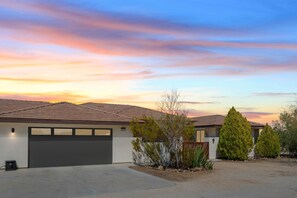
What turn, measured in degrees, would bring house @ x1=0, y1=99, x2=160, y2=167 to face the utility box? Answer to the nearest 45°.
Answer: approximately 45° to its right

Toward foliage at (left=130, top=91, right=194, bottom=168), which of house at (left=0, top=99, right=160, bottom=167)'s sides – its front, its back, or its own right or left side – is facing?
left

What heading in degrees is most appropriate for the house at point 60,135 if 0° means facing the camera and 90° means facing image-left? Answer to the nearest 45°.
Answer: approximately 0°

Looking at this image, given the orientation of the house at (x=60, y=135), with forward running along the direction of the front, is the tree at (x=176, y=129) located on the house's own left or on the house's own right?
on the house's own left

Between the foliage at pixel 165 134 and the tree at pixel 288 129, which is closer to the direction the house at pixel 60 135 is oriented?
the foliage

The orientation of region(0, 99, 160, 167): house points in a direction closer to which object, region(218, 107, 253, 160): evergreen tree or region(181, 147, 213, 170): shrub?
the shrub

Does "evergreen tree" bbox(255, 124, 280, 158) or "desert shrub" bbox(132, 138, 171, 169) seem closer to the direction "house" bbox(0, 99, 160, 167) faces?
the desert shrub
